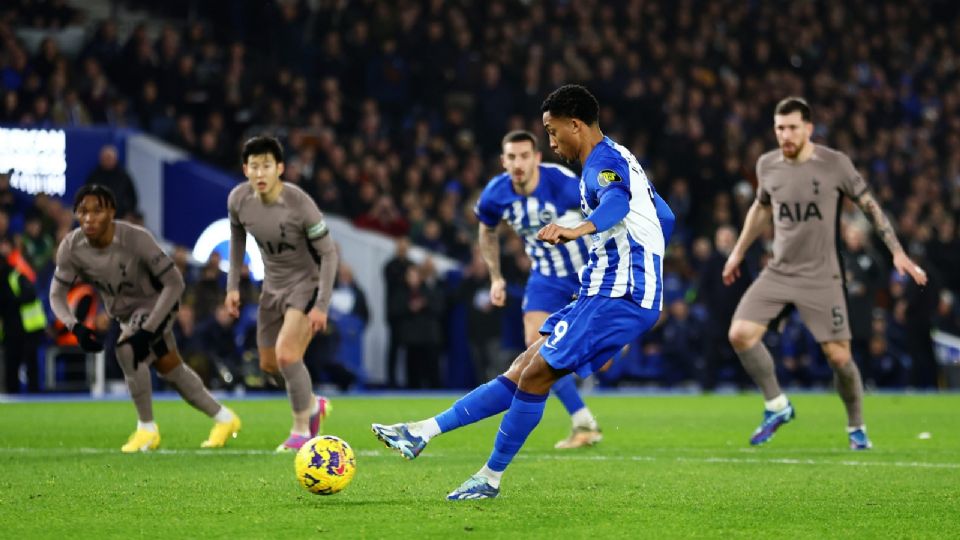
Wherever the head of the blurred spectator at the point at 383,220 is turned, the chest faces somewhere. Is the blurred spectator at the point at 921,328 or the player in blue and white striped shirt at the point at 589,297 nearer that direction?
the player in blue and white striped shirt

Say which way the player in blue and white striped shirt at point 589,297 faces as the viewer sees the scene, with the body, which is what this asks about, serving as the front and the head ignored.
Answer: to the viewer's left

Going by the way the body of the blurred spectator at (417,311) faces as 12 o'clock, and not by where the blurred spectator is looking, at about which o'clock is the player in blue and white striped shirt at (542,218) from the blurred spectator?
The player in blue and white striped shirt is roughly at 12 o'clock from the blurred spectator.

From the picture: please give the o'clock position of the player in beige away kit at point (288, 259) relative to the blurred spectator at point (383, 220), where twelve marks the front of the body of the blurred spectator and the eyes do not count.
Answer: The player in beige away kit is roughly at 12 o'clock from the blurred spectator.

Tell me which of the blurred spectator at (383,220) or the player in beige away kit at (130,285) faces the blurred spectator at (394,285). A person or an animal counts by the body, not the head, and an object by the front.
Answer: the blurred spectator at (383,220)

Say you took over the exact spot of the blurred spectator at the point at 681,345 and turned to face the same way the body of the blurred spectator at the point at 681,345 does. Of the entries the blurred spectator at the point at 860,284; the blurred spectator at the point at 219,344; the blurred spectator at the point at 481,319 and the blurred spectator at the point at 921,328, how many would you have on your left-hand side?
2

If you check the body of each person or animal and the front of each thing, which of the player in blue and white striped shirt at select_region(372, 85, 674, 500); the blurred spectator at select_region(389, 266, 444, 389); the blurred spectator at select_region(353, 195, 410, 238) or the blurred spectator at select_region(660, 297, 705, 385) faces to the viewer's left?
the player in blue and white striped shirt

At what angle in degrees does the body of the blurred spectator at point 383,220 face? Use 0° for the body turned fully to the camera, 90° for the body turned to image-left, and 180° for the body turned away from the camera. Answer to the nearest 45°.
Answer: approximately 0°

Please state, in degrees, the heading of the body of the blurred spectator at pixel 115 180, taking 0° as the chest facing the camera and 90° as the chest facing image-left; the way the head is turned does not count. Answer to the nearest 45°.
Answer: approximately 0°

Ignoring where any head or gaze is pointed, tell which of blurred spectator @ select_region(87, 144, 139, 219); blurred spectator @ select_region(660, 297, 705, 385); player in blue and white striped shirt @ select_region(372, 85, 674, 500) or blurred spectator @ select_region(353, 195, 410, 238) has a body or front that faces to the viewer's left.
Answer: the player in blue and white striped shirt

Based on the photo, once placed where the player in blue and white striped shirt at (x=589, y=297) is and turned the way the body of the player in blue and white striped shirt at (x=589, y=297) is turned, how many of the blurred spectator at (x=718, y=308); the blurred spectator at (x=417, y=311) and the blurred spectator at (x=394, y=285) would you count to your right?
3
